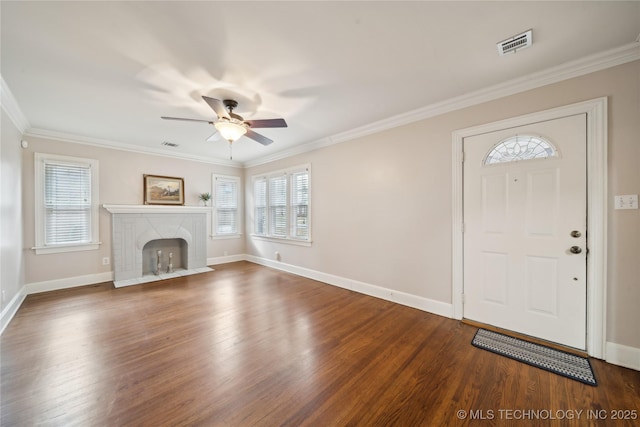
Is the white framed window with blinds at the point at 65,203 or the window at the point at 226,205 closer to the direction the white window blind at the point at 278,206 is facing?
the white framed window with blinds

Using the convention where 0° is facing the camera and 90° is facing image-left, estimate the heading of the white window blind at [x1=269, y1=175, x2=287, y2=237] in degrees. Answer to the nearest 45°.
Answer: approximately 45°

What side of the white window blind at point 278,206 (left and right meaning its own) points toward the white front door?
left

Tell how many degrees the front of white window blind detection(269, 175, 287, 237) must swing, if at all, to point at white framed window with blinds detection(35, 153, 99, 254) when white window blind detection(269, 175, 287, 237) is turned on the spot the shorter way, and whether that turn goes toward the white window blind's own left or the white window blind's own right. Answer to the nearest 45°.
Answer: approximately 45° to the white window blind's own right

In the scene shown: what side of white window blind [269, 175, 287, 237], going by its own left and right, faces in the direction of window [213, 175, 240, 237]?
right

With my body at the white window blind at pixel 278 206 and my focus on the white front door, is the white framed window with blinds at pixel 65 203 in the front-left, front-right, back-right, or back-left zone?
back-right

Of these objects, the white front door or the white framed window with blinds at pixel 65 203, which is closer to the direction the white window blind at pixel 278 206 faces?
the white framed window with blinds
